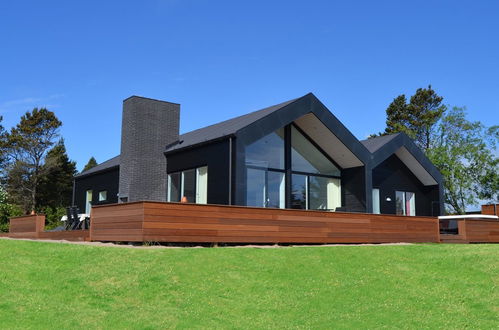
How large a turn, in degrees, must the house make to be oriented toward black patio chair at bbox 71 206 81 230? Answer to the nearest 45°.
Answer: approximately 135° to its right

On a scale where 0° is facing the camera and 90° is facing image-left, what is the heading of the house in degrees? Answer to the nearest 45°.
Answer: approximately 315°

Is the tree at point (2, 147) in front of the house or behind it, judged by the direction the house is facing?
behind

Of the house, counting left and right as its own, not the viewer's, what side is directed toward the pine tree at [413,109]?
left

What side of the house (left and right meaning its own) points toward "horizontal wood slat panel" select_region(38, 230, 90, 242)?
right

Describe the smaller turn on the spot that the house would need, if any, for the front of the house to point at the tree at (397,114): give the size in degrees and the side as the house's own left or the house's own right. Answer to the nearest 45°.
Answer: approximately 90° to the house's own left
